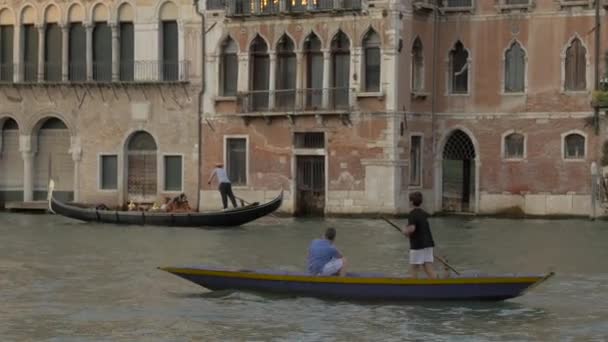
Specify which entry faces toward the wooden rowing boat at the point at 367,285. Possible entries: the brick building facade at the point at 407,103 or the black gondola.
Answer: the brick building facade

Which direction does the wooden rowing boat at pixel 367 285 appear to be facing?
to the viewer's left

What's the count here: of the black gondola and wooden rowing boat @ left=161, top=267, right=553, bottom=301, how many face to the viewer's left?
2

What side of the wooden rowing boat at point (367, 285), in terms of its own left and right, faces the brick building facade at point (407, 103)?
right

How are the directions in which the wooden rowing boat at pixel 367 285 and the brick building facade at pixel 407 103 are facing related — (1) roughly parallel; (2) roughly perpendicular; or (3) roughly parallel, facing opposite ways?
roughly perpendicular

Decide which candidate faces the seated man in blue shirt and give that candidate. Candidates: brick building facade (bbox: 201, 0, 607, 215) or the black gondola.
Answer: the brick building facade

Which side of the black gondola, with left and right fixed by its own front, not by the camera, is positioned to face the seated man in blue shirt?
left

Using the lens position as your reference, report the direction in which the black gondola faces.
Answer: facing to the left of the viewer

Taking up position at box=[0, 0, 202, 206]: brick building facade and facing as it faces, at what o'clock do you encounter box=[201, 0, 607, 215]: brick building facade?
box=[201, 0, 607, 215]: brick building facade is roughly at 10 o'clock from box=[0, 0, 202, 206]: brick building facade.

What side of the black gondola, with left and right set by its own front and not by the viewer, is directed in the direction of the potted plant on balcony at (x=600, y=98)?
back

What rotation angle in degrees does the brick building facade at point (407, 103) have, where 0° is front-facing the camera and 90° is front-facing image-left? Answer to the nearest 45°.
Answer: approximately 0°
